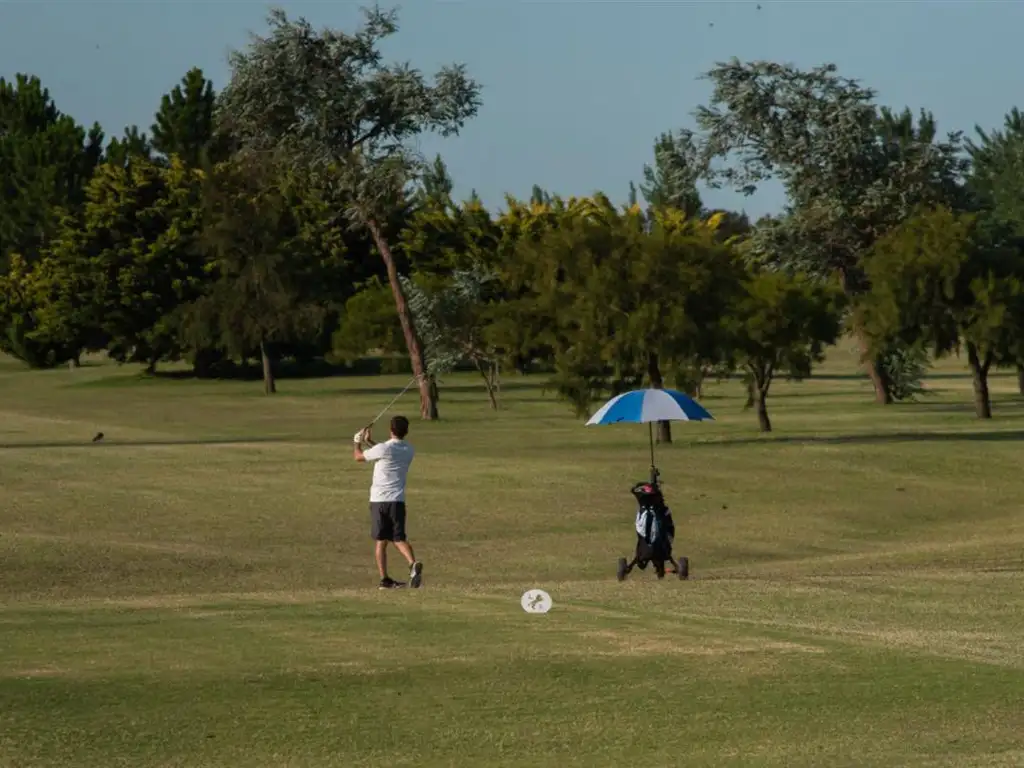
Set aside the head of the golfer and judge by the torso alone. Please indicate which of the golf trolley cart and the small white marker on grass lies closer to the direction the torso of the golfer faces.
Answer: the golf trolley cart

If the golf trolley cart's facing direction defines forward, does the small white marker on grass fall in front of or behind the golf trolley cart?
in front

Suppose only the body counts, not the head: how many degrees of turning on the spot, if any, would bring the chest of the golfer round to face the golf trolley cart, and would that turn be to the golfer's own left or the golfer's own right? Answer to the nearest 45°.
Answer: approximately 90° to the golfer's own right

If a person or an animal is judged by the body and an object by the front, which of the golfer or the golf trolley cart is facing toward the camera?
the golf trolley cart

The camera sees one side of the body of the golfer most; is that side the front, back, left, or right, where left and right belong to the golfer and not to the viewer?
back

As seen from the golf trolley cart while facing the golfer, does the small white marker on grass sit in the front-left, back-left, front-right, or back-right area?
front-left

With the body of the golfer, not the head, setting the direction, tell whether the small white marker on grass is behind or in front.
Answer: behind

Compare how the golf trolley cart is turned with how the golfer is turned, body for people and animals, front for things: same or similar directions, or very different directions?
very different directions

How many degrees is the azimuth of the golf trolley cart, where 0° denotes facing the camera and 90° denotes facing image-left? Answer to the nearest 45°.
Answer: approximately 0°
